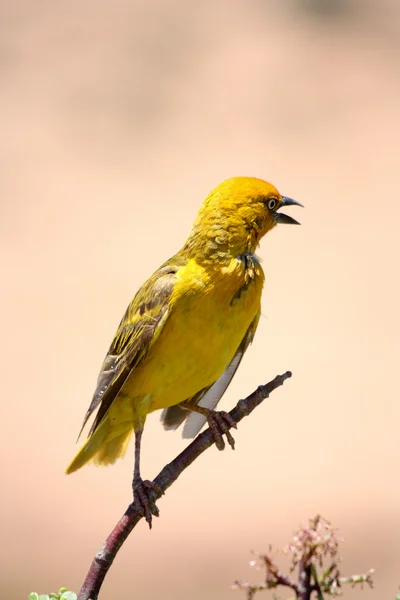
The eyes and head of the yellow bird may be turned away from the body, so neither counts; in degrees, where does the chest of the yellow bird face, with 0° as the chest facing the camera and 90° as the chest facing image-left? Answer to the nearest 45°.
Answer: approximately 315°
